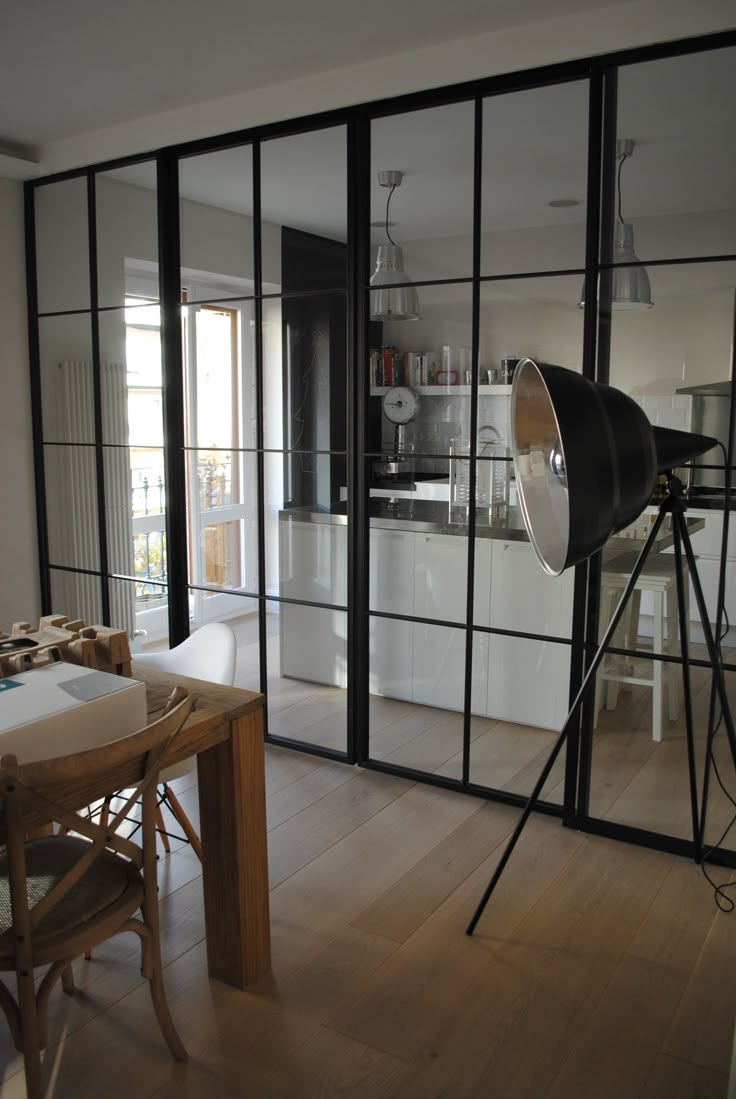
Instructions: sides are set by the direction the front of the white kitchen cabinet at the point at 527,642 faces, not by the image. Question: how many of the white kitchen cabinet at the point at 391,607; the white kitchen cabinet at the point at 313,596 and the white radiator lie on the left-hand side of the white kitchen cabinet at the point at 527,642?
0

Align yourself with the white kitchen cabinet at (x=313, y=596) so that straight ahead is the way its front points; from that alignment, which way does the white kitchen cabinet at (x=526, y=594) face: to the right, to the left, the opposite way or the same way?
the same way

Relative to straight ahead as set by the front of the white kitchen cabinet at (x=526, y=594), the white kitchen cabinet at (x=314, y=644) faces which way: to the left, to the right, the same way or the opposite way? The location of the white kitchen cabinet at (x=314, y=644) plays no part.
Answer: the same way

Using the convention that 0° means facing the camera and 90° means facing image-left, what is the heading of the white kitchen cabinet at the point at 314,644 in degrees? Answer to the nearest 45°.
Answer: approximately 45°

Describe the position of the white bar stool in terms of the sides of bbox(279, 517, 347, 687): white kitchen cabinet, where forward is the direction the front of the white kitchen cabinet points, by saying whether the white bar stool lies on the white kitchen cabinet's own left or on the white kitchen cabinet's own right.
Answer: on the white kitchen cabinet's own left

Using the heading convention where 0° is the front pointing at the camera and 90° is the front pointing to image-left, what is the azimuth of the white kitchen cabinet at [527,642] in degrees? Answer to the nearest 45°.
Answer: approximately 45°

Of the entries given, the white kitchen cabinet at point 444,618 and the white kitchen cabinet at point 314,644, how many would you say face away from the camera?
0

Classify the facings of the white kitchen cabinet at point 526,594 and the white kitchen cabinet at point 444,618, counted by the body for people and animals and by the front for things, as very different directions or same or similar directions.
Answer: same or similar directions

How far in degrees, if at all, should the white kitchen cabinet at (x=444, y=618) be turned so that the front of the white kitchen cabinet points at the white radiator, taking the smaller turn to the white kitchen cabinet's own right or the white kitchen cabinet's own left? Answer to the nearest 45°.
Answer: approximately 90° to the white kitchen cabinet's own right

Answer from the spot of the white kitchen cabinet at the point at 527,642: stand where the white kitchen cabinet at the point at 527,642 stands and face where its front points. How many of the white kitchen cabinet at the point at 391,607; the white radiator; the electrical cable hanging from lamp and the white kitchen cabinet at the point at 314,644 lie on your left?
1

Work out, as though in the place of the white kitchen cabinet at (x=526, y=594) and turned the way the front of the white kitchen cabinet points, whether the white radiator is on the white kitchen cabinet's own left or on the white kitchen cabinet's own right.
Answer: on the white kitchen cabinet's own right

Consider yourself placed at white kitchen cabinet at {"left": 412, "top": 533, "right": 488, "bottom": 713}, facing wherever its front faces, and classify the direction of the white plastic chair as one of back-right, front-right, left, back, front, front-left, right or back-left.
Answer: front
